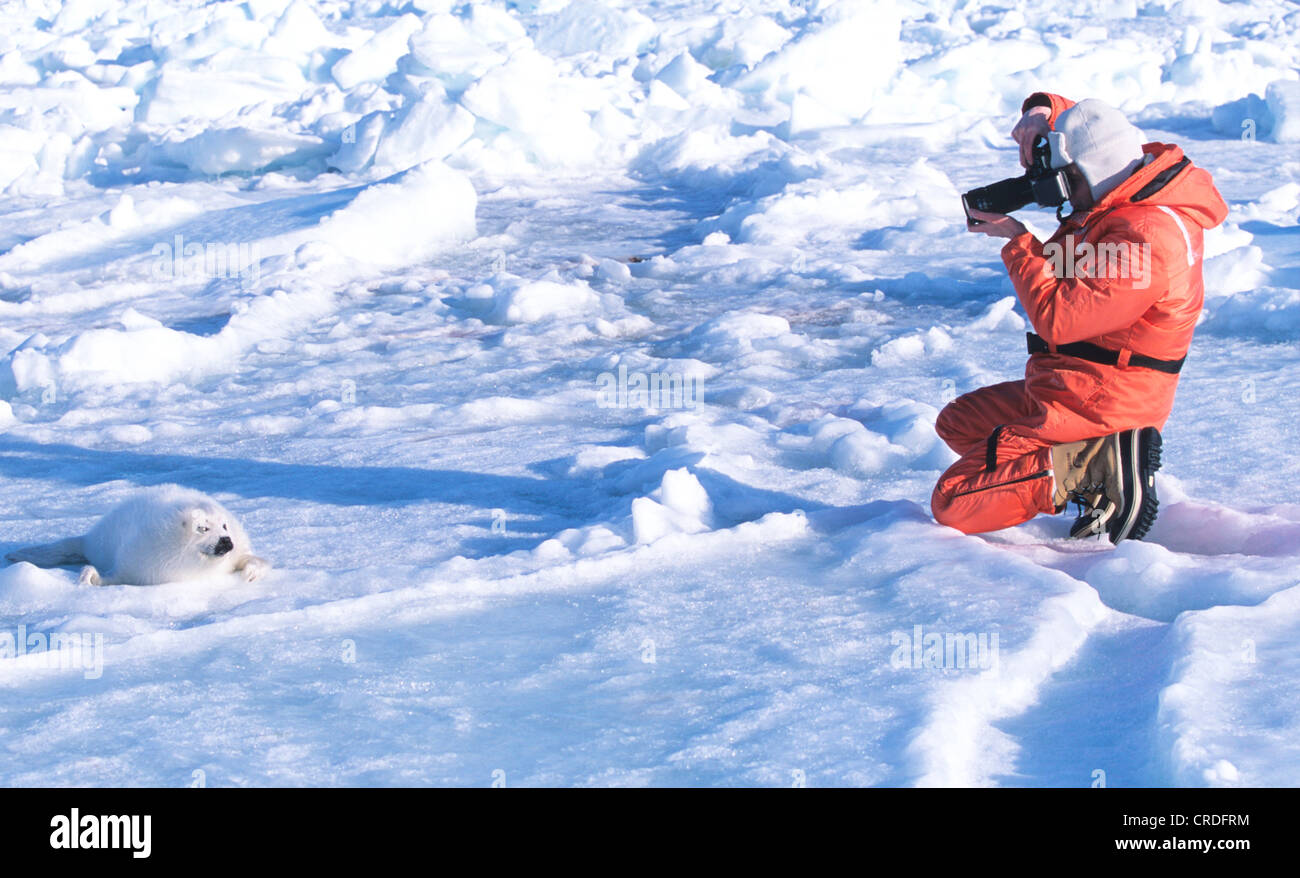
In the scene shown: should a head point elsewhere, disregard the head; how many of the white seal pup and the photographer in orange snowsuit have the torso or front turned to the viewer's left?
1

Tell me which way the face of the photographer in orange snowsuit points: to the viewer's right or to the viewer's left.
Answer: to the viewer's left

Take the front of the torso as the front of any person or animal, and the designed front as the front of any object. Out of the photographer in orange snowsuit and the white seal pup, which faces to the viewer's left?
the photographer in orange snowsuit

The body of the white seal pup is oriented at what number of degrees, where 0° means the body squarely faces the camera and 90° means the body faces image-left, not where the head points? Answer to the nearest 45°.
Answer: approximately 315°

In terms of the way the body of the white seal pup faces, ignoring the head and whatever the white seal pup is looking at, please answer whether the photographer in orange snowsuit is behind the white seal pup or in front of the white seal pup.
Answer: in front

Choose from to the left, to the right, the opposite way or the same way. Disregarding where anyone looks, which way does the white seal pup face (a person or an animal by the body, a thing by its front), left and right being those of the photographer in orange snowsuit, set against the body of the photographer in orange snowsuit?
the opposite way

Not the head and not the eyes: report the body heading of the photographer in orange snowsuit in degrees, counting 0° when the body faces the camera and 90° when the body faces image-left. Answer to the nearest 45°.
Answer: approximately 90°

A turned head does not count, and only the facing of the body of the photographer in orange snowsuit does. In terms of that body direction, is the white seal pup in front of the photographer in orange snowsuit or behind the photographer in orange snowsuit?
in front
